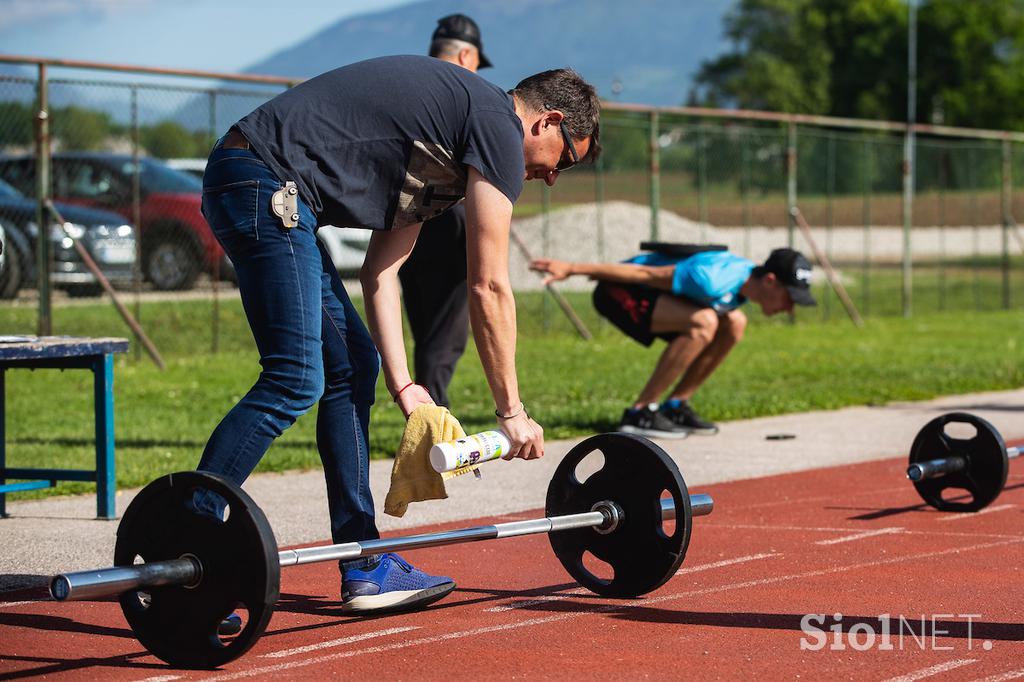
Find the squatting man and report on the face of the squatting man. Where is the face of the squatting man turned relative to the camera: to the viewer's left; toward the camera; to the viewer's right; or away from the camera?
to the viewer's right

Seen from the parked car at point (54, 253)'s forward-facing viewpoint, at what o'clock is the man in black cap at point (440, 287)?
The man in black cap is roughly at 1 o'clock from the parked car.

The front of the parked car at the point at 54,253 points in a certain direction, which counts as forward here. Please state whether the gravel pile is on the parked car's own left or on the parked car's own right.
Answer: on the parked car's own left

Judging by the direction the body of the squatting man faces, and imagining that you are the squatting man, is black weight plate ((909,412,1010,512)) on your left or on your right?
on your right

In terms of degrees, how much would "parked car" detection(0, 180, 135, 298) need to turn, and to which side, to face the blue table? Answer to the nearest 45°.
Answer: approximately 45° to its right

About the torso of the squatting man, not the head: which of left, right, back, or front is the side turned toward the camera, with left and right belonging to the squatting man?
right

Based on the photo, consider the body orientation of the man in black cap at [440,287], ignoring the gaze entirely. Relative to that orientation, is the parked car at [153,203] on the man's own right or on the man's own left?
on the man's own left

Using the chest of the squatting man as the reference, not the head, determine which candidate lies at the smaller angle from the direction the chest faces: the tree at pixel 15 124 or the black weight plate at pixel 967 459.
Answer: the black weight plate

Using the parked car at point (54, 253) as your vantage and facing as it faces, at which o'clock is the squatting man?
The squatting man is roughly at 12 o'clock from the parked car.

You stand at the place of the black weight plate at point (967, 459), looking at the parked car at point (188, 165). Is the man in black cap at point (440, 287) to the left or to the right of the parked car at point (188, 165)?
left

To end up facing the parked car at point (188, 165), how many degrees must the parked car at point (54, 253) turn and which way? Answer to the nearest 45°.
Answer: approximately 90° to its left
